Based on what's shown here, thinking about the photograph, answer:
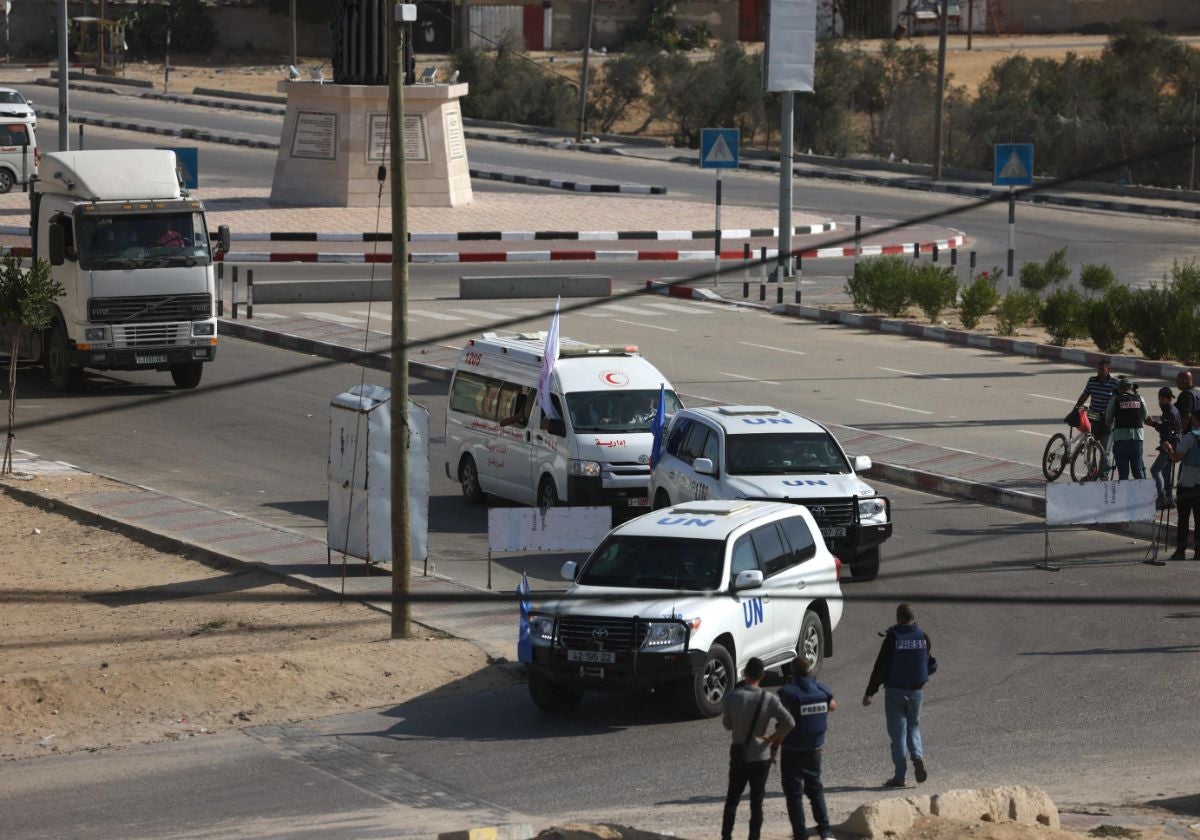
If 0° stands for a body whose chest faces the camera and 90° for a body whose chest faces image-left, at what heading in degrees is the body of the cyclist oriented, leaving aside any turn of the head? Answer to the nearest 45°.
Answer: approximately 45°

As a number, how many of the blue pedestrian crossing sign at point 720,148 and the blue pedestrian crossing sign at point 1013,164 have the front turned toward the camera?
2

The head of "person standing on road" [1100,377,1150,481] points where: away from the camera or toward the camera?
away from the camera

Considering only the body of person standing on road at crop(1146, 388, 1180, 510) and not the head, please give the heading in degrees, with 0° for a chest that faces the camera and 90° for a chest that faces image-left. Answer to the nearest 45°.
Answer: approximately 90°

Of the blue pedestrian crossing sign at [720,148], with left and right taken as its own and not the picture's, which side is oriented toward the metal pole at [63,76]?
right

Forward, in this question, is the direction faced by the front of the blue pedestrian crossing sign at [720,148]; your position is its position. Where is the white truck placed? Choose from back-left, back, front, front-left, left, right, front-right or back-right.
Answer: front-right

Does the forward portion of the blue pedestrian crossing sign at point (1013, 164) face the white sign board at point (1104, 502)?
yes

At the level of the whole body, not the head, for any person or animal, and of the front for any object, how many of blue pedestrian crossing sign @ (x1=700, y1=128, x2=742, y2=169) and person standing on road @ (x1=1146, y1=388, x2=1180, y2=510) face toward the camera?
1

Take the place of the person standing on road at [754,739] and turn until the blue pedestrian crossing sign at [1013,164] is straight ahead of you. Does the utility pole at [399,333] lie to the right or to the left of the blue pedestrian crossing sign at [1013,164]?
left

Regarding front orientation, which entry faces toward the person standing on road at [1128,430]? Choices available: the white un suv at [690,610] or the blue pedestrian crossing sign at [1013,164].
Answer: the blue pedestrian crossing sign

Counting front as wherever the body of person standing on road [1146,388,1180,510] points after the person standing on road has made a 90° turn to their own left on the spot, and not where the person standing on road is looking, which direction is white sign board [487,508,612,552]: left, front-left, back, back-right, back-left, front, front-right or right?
front-right

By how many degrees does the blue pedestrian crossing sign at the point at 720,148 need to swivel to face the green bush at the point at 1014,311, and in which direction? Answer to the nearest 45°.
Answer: approximately 45° to its left

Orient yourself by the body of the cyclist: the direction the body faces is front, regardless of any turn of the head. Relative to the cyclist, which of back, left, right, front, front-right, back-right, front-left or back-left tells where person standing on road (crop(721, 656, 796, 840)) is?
front-left

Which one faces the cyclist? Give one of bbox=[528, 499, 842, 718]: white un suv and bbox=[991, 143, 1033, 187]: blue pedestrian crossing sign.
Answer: the blue pedestrian crossing sign

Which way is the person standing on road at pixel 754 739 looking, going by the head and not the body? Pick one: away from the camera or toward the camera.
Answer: away from the camera
